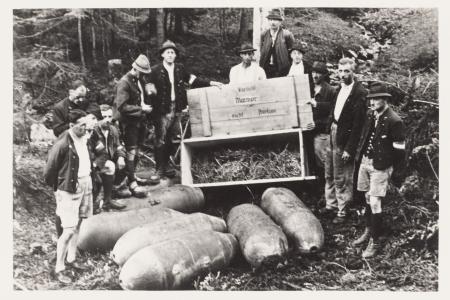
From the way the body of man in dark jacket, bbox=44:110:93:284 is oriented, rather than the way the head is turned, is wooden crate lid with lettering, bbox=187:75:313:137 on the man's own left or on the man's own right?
on the man's own left

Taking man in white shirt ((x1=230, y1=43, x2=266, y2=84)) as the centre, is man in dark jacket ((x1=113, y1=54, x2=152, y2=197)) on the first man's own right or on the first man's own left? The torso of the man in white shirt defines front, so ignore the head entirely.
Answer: on the first man's own right

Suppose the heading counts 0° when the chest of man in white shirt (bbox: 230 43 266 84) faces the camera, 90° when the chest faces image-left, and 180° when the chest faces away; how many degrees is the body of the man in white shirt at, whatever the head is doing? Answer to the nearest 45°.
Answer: approximately 0°

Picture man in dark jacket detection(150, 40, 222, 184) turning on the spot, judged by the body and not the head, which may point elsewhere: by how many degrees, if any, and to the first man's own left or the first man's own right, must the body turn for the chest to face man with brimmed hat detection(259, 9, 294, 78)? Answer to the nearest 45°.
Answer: approximately 90° to the first man's own left

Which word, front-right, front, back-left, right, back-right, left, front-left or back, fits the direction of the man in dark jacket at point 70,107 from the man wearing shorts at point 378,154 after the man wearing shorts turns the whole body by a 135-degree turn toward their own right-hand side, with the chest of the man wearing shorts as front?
left

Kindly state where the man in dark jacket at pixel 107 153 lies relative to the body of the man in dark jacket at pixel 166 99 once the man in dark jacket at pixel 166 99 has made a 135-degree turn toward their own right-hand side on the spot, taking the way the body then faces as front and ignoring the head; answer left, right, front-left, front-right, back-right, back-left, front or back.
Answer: left

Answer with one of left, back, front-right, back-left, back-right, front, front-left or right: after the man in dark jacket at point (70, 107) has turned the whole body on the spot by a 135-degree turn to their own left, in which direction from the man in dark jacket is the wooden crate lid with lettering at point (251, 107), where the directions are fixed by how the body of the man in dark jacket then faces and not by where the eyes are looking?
right

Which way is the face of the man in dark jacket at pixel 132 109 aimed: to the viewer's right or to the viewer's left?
to the viewer's right

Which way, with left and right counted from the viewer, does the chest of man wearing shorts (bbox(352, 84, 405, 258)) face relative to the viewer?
facing the viewer and to the left of the viewer

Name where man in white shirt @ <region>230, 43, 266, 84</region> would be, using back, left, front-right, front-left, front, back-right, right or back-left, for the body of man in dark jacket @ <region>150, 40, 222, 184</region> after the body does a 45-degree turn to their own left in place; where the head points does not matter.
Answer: front-left

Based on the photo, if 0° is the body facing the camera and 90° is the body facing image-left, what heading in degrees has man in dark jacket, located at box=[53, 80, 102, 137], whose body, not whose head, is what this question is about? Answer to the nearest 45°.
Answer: approximately 315°

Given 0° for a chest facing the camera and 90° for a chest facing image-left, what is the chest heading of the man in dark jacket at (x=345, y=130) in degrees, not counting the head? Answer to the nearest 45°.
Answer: approximately 45°
